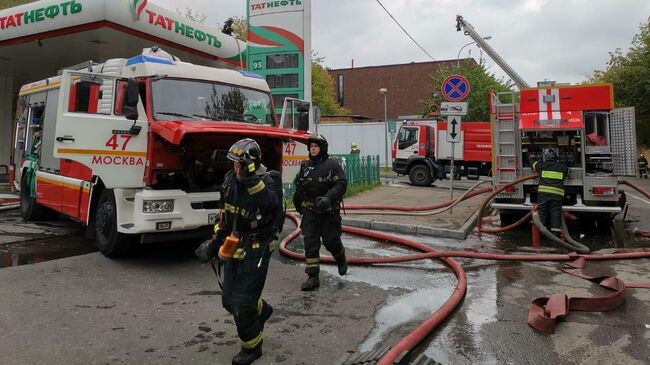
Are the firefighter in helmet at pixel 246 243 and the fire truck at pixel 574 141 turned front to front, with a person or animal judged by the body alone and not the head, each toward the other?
no

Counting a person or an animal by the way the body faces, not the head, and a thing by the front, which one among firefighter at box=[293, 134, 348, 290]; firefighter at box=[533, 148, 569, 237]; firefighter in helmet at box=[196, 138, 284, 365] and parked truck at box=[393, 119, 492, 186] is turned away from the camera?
firefighter at box=[533, 148, 569, 237]

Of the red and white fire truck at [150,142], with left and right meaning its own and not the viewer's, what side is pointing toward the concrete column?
back

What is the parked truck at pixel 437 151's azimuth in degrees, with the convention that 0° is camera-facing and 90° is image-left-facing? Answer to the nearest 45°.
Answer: approximately 90°

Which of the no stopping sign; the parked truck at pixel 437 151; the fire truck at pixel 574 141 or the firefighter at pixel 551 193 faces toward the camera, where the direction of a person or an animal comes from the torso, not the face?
the no stopping sign

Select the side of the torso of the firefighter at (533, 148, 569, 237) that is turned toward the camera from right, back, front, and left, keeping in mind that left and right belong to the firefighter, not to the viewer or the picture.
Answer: back

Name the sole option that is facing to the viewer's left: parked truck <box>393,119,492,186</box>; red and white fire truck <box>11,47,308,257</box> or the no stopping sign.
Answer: the parked truck

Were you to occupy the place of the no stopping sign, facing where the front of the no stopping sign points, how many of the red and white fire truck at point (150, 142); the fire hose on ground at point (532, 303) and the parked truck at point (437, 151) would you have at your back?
1

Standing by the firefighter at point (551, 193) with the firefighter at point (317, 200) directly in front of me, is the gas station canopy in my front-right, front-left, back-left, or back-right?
front-right

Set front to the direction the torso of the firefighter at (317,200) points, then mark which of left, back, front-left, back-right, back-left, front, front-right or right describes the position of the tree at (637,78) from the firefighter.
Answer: back

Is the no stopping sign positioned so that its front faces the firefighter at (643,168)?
no

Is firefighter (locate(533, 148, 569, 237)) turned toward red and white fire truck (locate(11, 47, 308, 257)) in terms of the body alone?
no

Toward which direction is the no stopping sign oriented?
toward the camera

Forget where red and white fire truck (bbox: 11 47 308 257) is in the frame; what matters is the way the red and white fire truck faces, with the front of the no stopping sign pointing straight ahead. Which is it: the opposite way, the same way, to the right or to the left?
to the left

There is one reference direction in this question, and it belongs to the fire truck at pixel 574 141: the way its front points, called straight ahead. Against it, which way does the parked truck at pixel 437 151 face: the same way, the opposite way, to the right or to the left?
to the left

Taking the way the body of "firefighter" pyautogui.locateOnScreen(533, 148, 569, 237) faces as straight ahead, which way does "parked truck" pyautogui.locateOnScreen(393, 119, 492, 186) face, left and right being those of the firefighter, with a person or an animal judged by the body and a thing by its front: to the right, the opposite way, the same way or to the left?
to the left

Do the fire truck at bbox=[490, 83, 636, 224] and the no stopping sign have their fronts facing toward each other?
no

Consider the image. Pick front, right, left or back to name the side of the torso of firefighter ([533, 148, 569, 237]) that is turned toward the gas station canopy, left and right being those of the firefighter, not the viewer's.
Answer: left

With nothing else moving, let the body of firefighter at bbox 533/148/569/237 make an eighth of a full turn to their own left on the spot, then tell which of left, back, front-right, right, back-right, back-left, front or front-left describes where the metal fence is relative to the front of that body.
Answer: front

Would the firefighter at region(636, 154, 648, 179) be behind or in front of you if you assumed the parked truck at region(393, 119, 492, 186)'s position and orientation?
behind

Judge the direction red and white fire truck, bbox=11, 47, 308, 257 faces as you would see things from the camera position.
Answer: facing the viewer and to the right of the viewer
